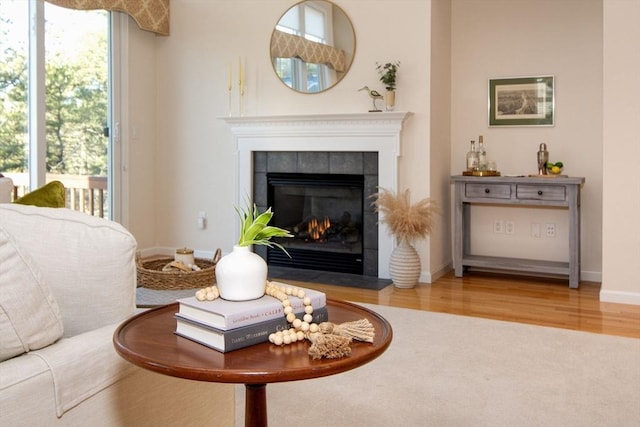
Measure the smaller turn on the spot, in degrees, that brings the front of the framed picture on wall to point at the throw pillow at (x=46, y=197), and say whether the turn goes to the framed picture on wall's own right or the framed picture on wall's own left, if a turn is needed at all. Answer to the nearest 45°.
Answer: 0° — it already faces it

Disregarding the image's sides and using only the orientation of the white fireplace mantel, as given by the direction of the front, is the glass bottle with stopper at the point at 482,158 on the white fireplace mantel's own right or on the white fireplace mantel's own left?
on the white fireplace mantel's own left

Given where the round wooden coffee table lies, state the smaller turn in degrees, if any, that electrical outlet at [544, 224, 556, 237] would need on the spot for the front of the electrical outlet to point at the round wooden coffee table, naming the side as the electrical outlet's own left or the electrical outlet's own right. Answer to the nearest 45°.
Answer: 0° — it already faces it

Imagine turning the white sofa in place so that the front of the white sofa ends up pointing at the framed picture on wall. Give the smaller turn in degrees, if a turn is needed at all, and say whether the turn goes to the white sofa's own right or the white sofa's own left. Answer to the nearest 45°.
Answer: approximately 90° to the white sofa's own left

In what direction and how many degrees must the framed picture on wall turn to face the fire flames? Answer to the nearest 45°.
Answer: approximately 90° to its right

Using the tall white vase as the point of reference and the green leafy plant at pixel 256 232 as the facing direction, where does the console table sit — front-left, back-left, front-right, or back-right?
back-left

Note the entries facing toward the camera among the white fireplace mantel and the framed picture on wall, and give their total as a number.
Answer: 2

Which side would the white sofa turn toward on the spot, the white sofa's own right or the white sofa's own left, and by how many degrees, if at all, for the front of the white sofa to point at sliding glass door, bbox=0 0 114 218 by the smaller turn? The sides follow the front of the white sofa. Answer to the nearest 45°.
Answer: approximately 135° to the white sofa's own left
